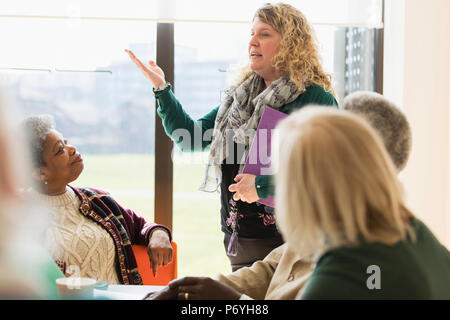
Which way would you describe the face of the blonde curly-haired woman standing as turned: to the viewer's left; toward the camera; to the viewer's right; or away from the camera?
to the viewer's left

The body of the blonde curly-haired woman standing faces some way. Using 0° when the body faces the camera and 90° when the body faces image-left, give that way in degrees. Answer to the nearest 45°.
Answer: approximately 45°

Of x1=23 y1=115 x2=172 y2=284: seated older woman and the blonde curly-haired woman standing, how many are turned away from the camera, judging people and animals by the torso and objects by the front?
0

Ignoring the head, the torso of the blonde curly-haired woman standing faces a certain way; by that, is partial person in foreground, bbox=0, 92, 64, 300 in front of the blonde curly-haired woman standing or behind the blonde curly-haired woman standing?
in front

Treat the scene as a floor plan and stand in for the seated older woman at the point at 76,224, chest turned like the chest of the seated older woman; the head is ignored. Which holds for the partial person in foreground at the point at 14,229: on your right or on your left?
on your right

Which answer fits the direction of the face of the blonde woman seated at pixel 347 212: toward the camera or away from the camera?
away from the camera

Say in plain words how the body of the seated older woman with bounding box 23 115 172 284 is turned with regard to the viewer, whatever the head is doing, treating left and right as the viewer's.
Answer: facing the viewer and to the right of the viewer
